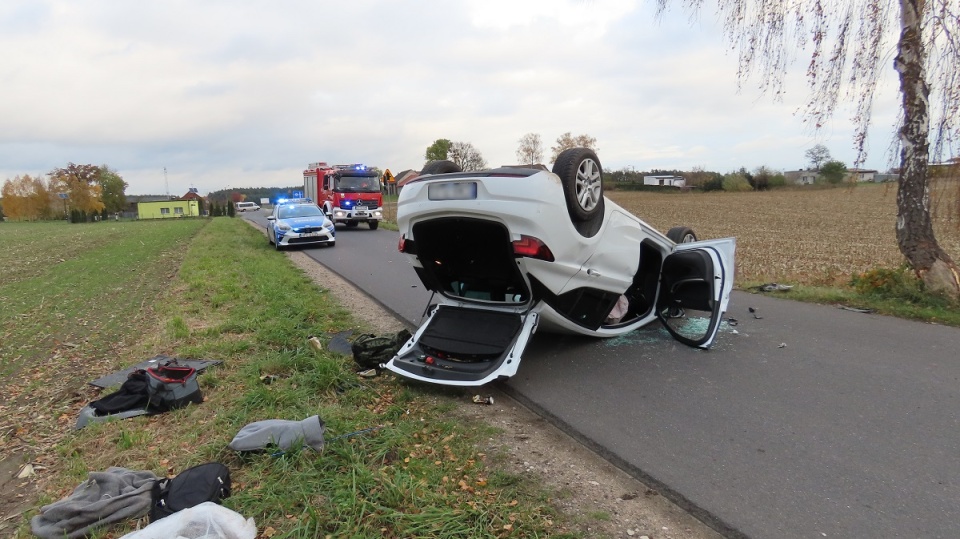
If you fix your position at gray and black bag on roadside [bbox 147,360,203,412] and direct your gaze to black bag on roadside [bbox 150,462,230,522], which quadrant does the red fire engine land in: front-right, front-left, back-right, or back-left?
back-left

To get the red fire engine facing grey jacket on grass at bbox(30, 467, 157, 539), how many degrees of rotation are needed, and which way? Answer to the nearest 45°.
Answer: approximately 45° to its right

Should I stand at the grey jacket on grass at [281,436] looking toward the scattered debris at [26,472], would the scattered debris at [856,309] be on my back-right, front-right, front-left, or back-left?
back-right

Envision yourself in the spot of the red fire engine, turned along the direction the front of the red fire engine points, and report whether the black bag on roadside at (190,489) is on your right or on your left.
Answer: on your right

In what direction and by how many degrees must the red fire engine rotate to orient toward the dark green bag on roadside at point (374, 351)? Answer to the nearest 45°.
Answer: approximately 45° to its right

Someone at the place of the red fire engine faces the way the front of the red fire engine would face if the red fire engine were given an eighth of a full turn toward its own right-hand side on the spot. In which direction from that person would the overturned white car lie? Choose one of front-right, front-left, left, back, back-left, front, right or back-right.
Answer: front

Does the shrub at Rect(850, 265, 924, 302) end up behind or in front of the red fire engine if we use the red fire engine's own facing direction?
in front
